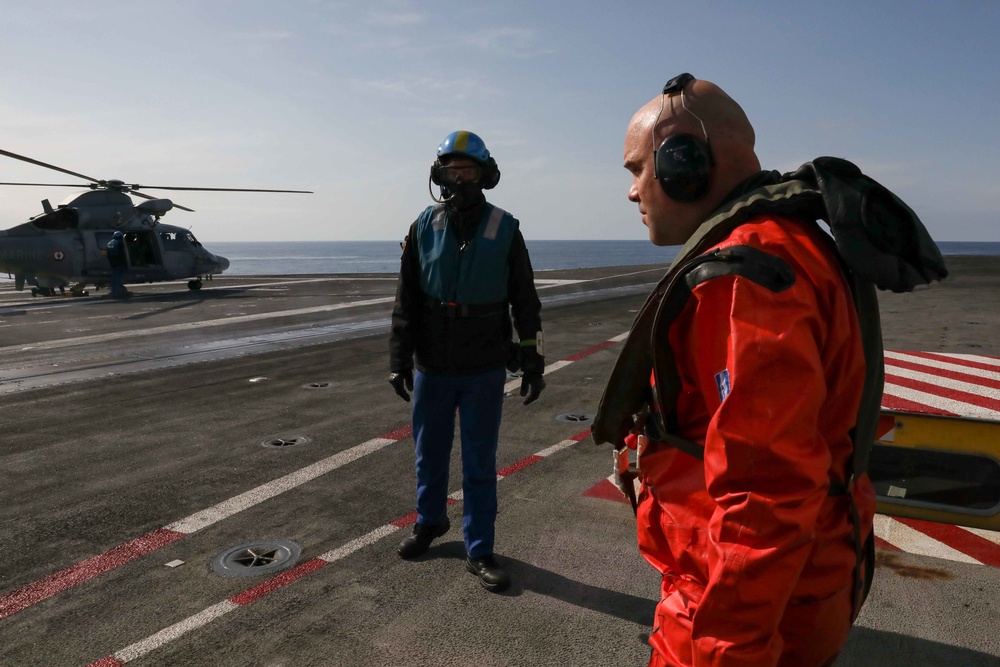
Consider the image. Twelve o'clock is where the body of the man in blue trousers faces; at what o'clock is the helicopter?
The helicopter is roughly at 5 o'clock from the man in blue trousers.

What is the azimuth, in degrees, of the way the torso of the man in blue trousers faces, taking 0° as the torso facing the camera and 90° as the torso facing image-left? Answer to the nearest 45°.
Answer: approximately 0°

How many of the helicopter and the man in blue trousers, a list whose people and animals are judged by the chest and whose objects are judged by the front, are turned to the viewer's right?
1

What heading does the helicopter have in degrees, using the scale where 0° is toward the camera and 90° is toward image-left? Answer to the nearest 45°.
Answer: approximately 270°

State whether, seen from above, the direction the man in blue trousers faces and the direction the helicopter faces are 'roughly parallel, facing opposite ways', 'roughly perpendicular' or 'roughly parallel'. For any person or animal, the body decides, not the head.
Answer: roughly perpendicular

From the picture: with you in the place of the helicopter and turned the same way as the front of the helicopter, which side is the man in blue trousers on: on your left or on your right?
on your right
